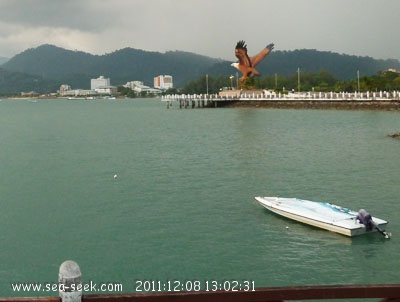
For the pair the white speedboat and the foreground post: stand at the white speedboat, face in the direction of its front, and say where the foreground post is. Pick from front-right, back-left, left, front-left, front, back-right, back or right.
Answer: back-left

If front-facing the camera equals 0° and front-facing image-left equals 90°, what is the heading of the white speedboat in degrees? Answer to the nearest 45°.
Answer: approximately 135°
